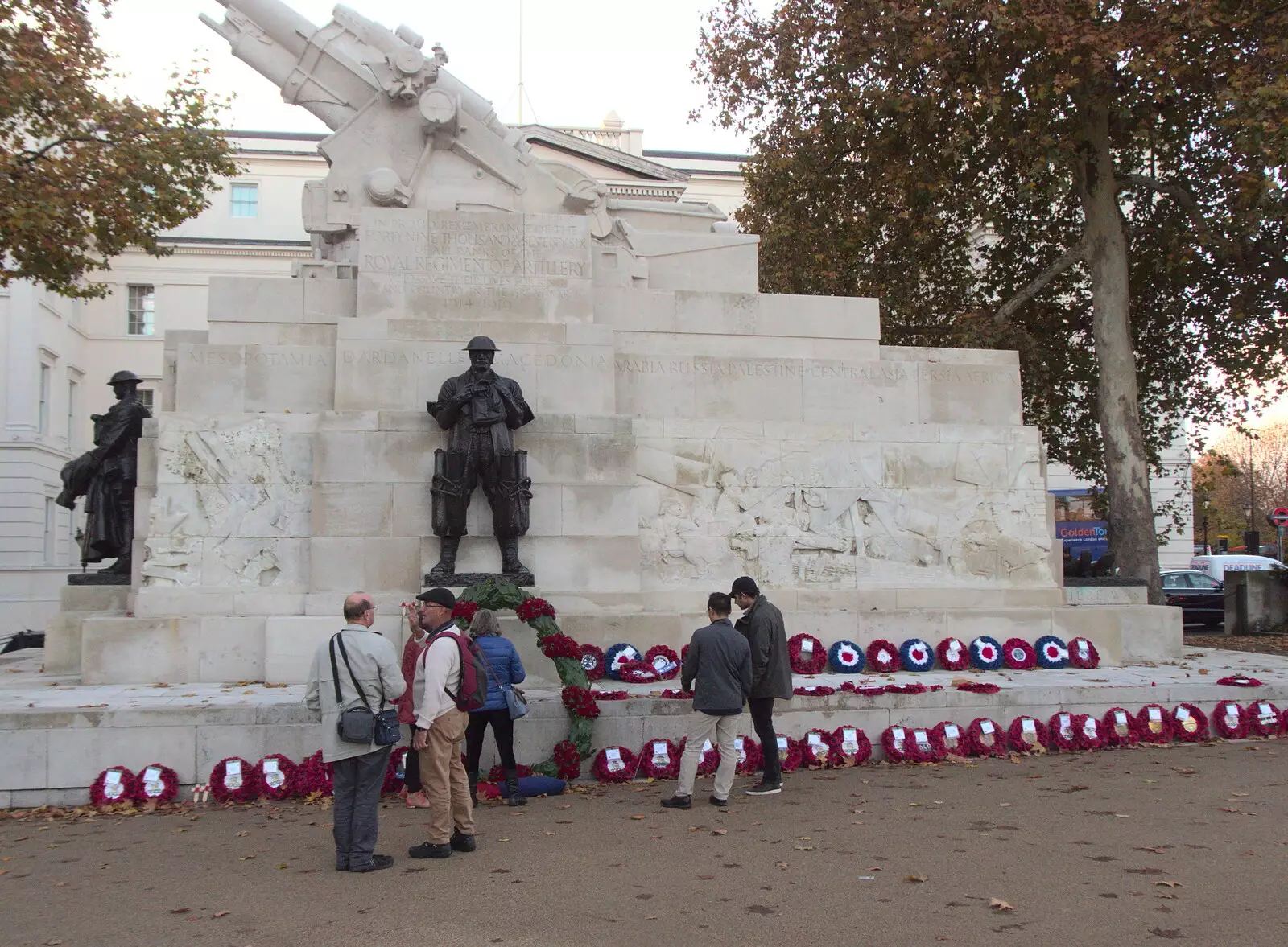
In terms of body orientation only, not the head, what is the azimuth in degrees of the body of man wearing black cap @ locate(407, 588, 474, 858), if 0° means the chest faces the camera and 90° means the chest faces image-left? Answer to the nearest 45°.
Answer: approximately 90°

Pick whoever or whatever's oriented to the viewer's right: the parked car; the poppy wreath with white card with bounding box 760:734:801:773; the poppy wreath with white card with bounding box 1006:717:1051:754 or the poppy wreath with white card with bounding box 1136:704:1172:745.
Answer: the parked car

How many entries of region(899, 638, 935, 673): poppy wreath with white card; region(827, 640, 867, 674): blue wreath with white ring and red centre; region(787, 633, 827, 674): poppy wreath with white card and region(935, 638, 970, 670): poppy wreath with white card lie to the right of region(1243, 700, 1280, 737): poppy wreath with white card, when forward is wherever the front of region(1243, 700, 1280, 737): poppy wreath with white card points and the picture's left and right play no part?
4

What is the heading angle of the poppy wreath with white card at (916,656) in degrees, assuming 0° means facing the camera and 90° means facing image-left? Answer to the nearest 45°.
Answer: approximately 0°

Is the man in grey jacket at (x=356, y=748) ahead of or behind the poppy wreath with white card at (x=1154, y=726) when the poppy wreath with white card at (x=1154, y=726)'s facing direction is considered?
ahead

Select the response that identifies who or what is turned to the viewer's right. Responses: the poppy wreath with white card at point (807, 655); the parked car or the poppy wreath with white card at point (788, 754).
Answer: the parked car

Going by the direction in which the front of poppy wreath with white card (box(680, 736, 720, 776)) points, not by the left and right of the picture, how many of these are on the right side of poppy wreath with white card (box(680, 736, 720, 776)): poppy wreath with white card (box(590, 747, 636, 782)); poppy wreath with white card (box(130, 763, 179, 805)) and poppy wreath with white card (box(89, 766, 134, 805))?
3

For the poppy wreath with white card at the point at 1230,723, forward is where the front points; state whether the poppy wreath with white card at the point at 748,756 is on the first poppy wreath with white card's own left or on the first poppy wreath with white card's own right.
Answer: on the first poppy wreath with white card's own right

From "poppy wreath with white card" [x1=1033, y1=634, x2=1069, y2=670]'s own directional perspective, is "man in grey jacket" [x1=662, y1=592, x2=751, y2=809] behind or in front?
in front

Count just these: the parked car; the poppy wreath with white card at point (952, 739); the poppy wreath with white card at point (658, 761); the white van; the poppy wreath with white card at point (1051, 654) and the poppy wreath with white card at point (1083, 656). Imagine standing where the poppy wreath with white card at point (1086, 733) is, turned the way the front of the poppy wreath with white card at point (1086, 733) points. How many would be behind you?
4

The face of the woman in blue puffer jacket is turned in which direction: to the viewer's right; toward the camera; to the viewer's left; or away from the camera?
away from the camera

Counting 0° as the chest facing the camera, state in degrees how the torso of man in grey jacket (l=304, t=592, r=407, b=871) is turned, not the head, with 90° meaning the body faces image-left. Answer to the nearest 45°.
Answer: approximately 225°

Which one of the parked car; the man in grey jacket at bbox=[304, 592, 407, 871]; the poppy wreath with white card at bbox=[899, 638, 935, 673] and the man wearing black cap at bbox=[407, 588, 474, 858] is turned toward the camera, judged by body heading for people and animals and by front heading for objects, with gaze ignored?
the poppy wreath with white card

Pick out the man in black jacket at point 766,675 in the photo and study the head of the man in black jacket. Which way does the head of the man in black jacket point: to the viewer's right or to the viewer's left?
to the viewer's left

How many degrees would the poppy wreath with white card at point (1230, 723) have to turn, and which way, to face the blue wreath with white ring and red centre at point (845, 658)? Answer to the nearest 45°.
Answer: approximately 90° to its right

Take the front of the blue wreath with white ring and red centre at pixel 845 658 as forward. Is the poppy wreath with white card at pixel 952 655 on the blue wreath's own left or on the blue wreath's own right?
on the blue wreath's own left
